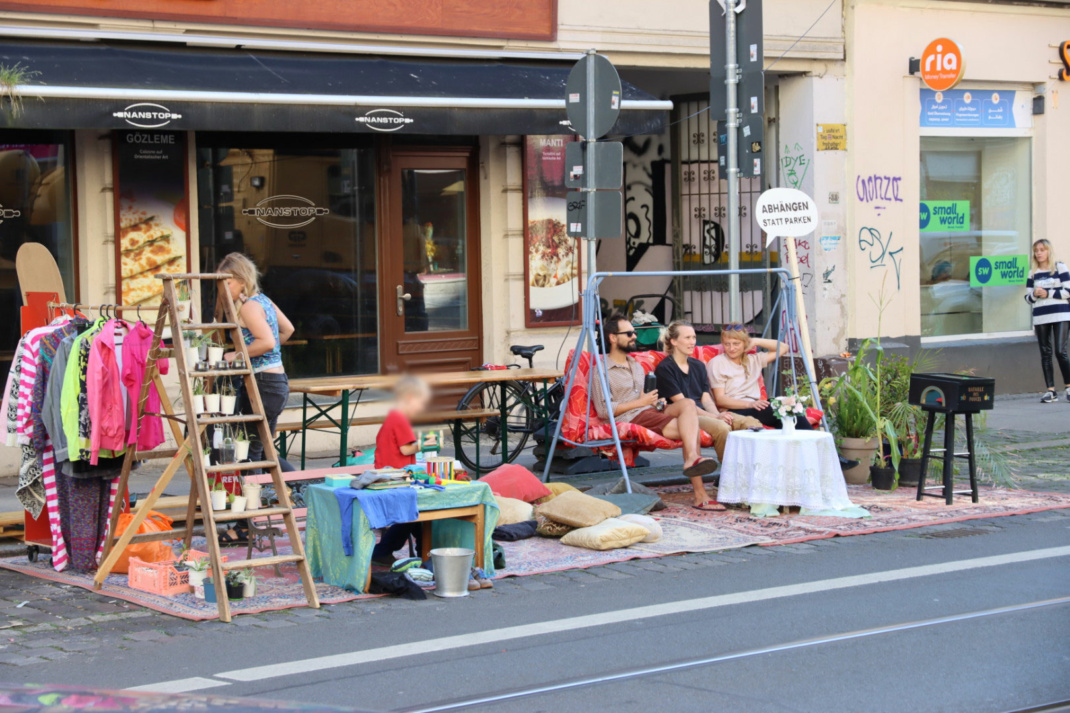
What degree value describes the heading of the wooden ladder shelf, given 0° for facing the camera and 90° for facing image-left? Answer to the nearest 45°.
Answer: approximately 315°

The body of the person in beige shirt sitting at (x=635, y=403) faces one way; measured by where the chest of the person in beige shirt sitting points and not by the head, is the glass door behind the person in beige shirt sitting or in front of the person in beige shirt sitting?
behind

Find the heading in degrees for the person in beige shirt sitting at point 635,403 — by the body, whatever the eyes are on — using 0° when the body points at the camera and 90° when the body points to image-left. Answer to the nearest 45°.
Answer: approximately 315°

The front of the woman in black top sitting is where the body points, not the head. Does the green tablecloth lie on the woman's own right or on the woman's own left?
on the woman's own right

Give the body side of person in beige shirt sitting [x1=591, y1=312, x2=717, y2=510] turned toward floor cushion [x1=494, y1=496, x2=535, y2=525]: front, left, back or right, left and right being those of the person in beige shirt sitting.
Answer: right

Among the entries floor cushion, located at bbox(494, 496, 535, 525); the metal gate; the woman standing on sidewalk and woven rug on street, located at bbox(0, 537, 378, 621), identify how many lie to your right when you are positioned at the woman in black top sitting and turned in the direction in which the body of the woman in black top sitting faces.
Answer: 2

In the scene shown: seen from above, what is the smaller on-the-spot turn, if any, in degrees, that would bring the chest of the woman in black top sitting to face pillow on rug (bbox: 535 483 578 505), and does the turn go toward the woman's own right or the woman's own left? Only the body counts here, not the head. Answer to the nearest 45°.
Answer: approximately 90° to the woman's own right

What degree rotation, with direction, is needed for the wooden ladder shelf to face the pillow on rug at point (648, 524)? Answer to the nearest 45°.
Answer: approximately 45° to its left

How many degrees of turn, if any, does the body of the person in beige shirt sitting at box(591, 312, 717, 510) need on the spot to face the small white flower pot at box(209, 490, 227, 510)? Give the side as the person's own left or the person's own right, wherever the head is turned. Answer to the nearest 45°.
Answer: approximately 90° to the person's own right

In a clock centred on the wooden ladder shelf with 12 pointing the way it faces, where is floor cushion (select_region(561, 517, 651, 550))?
The floor cushion is roughly at 10 o'clock from the wooden ladder shelf.

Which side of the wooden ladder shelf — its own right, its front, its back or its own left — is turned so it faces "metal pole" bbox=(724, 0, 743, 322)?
left
